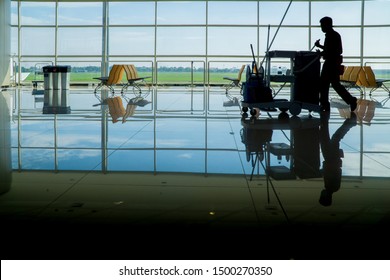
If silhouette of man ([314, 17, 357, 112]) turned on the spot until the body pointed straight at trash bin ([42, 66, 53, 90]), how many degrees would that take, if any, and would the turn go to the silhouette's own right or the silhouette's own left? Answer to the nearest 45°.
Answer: approximately 45° to the silhouette's own right

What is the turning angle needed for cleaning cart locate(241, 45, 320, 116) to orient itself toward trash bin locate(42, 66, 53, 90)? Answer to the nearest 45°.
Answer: approximately 45° to its right

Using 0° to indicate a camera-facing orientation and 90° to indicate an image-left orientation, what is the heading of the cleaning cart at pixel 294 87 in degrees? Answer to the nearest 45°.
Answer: approximately 90°

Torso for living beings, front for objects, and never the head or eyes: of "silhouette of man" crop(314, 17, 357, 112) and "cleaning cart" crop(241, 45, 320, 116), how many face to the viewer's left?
2

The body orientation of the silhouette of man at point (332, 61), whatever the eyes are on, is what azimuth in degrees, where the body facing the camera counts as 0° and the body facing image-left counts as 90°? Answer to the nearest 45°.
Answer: approximately 90°
